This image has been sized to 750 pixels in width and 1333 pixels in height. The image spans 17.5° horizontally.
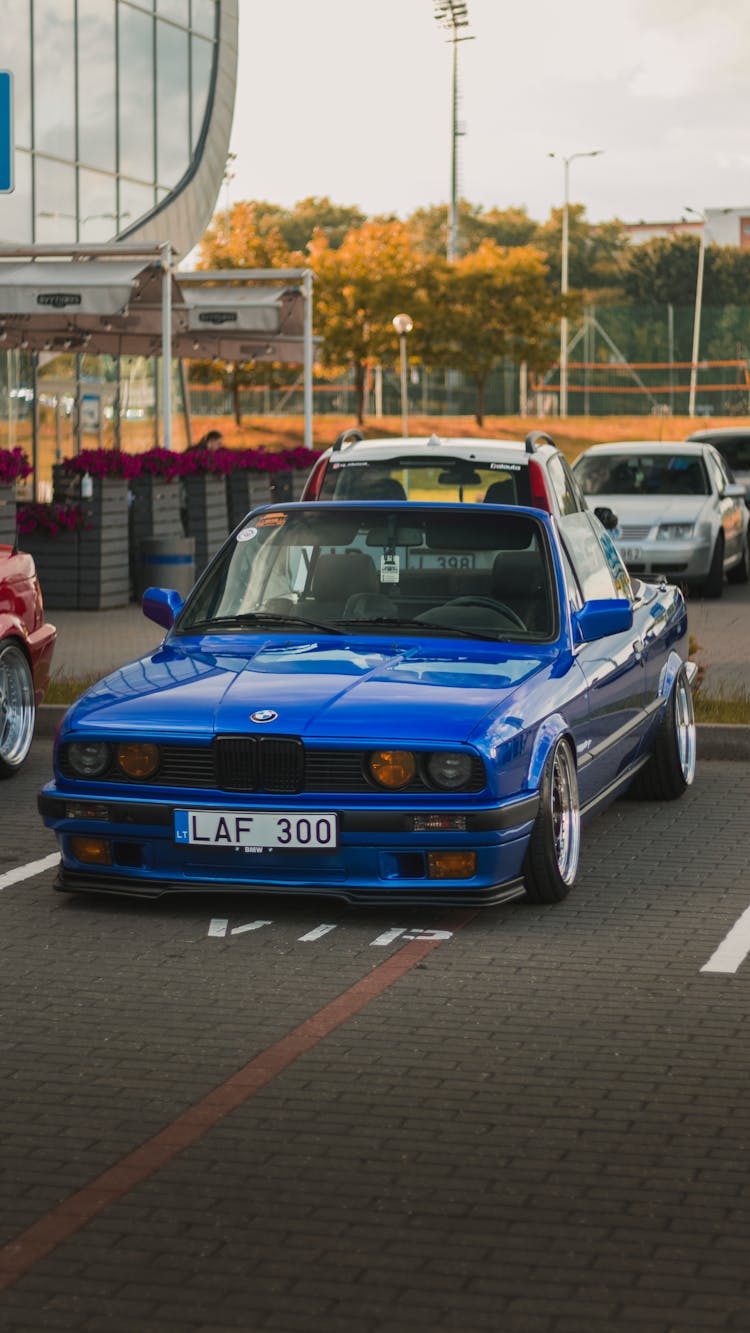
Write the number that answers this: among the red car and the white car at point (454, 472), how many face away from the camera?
1

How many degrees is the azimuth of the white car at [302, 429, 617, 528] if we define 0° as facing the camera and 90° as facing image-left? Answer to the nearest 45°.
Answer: approximately 180°

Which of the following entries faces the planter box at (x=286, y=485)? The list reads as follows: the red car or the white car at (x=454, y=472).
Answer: the white car

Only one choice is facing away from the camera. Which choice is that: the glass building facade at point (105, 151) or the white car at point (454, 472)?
the white car

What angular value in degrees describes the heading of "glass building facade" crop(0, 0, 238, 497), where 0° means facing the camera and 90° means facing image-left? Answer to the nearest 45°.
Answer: approximately 315°

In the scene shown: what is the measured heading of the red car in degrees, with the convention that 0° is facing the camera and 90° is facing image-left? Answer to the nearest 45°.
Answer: approximately 45°
